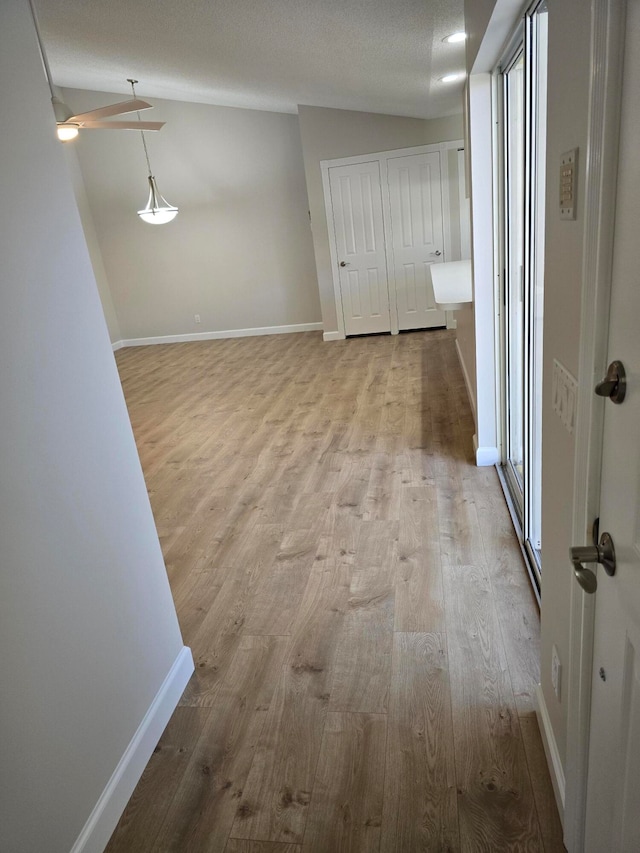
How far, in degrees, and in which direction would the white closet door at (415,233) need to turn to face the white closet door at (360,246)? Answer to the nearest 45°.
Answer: approximately 90° to its right

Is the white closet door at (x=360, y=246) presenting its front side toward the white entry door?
yes

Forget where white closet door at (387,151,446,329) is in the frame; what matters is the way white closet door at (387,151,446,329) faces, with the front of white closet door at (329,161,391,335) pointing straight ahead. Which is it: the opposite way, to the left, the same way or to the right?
the same way

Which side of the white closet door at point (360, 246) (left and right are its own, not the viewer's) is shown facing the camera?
front

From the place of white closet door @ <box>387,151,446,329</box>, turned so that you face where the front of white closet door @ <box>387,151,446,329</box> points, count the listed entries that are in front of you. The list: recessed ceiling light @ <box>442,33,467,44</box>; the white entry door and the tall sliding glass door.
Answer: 3

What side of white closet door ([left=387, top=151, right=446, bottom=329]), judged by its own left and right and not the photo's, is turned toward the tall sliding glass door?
front

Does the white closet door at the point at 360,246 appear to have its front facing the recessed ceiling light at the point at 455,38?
yes

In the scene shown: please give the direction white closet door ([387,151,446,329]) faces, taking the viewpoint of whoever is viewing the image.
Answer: facing the viewer

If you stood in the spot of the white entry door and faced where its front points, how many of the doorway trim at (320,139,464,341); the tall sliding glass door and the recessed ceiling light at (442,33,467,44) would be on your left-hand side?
0

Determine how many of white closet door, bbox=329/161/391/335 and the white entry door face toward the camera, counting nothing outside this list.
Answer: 1

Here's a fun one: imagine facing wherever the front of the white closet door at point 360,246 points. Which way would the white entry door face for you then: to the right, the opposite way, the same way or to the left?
to the right

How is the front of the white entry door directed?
to the viewer's left

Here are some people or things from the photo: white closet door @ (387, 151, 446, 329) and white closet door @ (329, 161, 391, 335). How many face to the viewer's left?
0

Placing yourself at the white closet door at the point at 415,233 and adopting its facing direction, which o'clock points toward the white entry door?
The white entry door is roughly at 12 o'clock from the white closet door.

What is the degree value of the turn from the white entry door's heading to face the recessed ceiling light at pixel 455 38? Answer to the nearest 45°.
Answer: approximately 90° to its right
